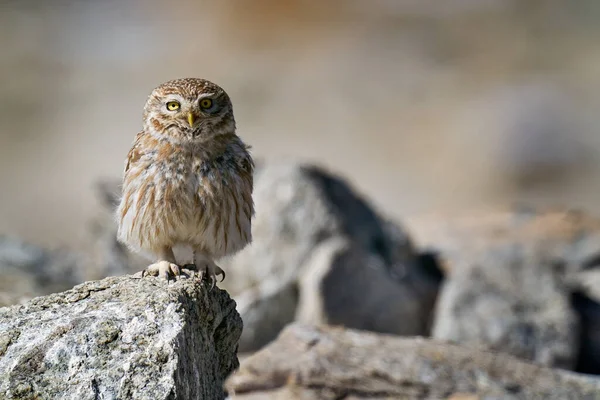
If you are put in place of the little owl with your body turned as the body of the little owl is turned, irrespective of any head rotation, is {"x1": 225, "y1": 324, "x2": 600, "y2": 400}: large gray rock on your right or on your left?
on your left

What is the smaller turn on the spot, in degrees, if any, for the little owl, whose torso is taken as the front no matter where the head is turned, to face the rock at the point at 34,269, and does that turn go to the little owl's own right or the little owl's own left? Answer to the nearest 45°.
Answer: approximately 180°

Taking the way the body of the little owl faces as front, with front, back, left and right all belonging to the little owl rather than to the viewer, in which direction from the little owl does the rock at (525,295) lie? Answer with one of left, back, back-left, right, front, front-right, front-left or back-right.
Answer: back-left

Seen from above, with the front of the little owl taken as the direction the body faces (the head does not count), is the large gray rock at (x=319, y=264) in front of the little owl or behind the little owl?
behind
